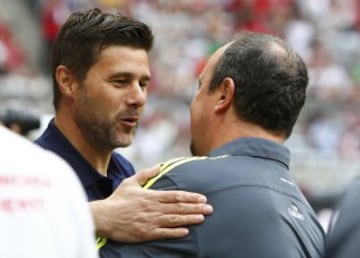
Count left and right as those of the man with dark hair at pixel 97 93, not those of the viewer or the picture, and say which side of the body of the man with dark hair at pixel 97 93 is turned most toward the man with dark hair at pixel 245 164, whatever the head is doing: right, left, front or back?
front

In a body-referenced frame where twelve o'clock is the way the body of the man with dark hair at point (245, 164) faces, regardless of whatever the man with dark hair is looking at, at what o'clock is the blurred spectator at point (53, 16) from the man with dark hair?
The blurred spectator is roughly at 1 o'clock from the man with dark hair.

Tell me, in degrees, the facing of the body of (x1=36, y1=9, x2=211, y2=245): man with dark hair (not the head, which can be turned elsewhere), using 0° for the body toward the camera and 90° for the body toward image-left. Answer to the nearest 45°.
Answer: approximately 315°

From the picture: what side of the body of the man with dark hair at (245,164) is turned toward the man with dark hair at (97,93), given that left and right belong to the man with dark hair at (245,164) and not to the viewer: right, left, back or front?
front

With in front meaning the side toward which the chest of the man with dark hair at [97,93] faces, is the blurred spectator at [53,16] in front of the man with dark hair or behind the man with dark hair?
behind

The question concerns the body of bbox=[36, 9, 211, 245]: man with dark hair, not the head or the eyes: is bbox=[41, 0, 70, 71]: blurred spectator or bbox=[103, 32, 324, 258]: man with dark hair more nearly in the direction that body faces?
the man with dark hair

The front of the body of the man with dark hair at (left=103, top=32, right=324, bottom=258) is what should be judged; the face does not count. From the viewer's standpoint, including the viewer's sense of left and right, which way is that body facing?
facing away from the viewer and to the left of the viewer

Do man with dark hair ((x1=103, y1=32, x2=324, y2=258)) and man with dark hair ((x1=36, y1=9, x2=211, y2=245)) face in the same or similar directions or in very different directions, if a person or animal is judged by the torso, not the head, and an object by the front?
very different directions

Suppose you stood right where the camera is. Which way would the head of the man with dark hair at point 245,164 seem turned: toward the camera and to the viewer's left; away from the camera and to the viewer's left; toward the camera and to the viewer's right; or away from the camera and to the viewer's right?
away from the camera and to the viewer's left
